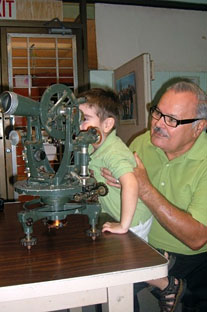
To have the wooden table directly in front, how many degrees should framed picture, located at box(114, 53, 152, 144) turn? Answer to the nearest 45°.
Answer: approximately 45° to its left

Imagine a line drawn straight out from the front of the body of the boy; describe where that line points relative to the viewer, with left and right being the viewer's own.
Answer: facing to the left of the viewer

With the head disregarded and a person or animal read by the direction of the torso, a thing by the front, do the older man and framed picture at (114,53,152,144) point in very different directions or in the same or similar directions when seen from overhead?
same or similar directions

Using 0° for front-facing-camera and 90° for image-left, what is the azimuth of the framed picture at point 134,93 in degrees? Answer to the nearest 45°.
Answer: approximately 45°

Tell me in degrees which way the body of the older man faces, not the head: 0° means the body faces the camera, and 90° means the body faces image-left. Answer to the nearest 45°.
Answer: approximately 45°

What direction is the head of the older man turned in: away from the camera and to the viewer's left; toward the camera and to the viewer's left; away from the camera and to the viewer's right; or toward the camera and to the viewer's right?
toward the camera and to the viewer's left

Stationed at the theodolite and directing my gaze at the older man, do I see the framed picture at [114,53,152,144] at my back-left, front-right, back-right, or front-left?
front-left

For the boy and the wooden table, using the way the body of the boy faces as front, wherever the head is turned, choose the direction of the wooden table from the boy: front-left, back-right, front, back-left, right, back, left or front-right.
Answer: left

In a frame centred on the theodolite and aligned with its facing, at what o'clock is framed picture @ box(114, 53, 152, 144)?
The framed picture is roughly at 5 o'clock from the theodolite.

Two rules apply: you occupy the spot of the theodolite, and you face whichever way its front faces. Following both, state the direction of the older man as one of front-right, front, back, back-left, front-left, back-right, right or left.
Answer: back

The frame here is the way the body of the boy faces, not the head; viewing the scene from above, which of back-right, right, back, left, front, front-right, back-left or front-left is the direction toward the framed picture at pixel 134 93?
right

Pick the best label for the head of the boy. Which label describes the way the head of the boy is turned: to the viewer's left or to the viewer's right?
to the viewer's left

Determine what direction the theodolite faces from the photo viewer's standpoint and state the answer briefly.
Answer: facing the viewer and to the left of the viewer
